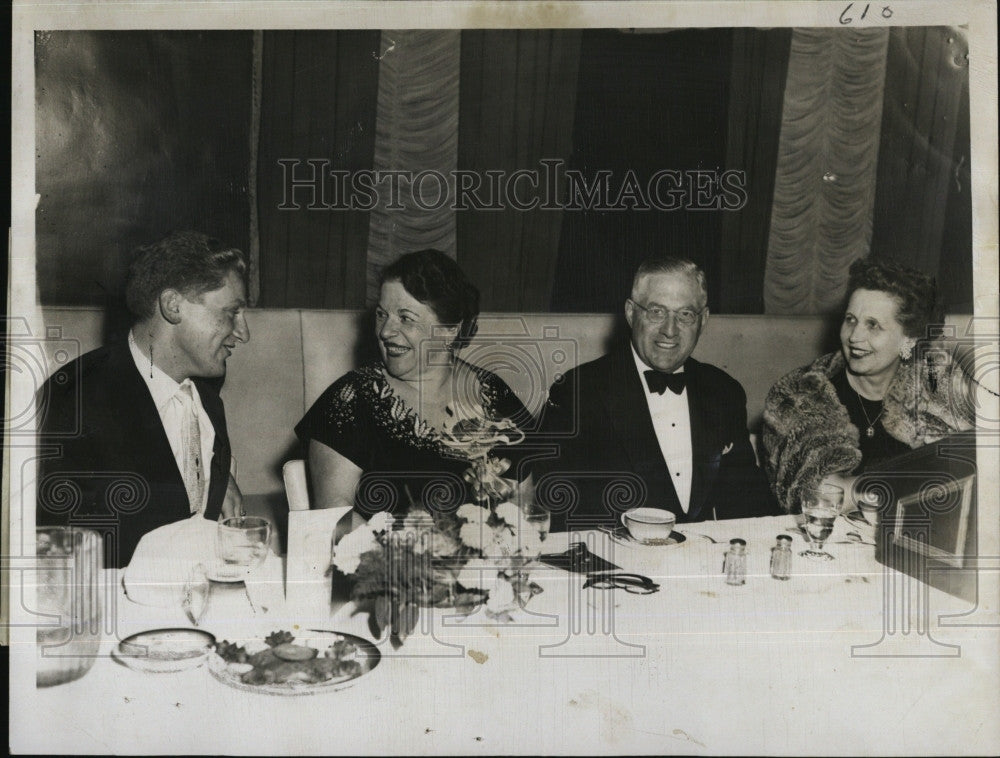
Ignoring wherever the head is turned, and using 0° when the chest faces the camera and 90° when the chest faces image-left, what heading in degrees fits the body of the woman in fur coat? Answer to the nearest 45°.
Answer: approximately 0°

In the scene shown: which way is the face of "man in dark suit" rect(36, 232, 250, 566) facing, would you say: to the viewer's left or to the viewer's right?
to the viewer's right

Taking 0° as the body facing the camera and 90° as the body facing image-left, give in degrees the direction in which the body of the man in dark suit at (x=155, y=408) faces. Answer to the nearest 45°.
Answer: approximately 315°

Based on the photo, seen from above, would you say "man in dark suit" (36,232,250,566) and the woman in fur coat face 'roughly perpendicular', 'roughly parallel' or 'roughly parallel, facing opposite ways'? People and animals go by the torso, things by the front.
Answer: roughly perpendicular

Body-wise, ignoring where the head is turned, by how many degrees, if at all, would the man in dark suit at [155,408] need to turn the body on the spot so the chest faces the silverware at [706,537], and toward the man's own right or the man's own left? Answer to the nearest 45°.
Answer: approximately 45° to the man's own left

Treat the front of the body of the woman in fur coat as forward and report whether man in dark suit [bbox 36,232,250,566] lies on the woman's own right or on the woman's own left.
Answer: on the woman's own right

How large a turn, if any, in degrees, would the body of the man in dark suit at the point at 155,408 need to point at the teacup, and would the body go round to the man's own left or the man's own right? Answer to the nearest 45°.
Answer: approximately 45° to the man's own left

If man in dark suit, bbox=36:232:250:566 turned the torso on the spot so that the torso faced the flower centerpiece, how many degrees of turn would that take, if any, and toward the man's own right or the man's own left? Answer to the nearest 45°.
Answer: approximately 45° to the man's own left
